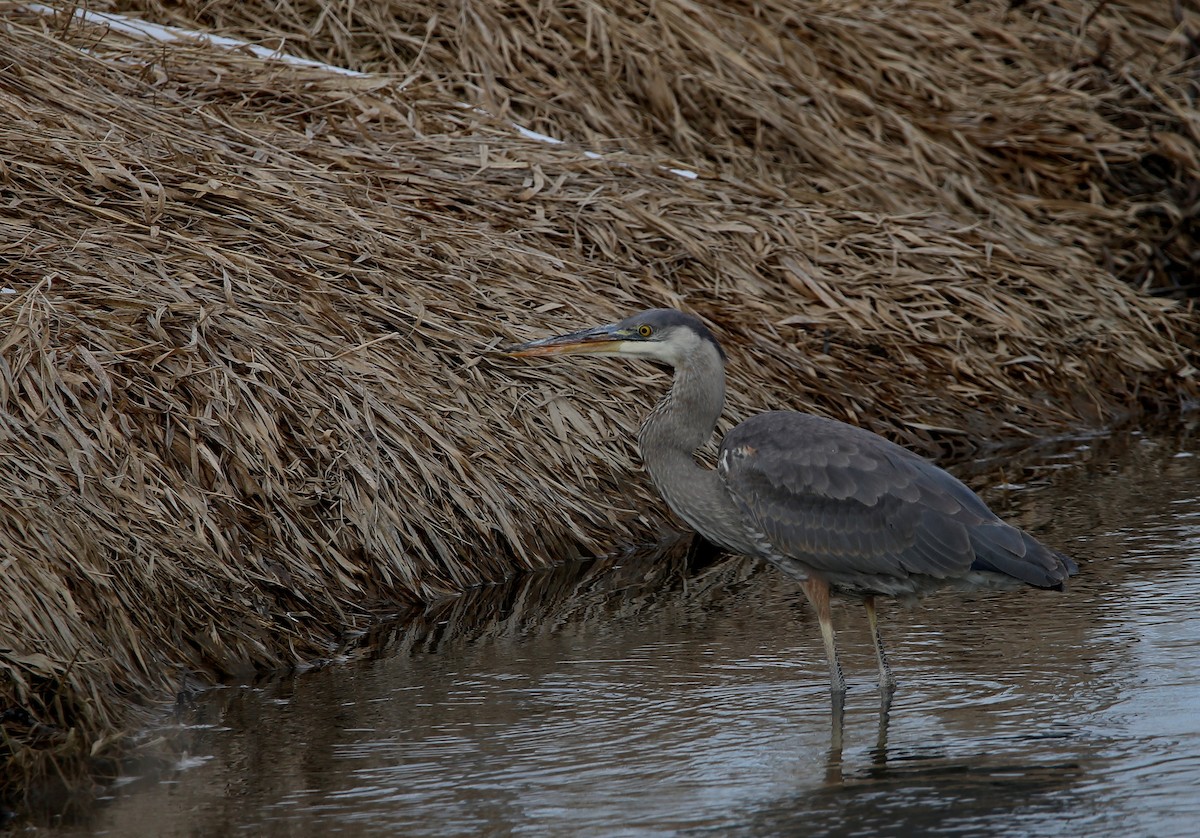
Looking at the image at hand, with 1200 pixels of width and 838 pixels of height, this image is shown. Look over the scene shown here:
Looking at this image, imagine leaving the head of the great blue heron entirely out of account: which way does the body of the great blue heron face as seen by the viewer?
to the viewer's left
